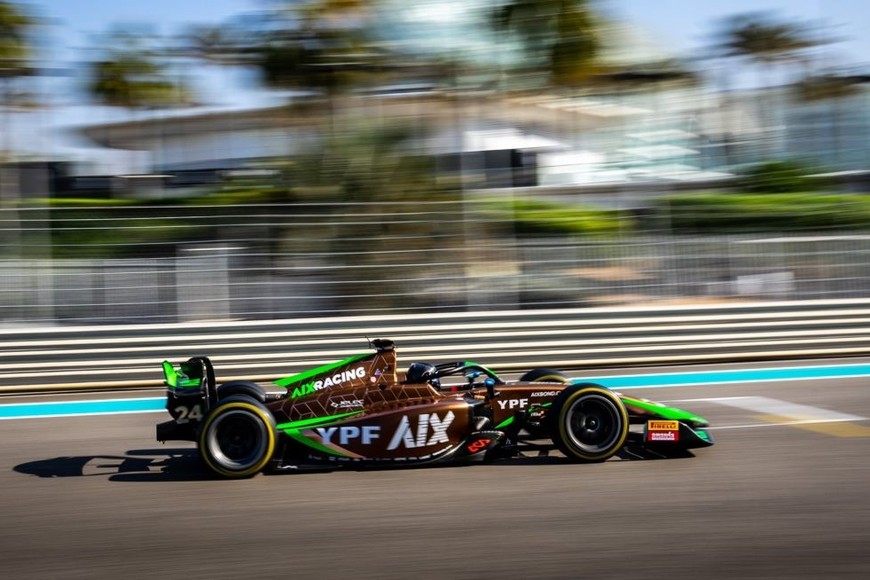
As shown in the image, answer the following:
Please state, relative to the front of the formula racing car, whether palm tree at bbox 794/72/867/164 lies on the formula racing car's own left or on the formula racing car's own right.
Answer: on the formula racing car's own left

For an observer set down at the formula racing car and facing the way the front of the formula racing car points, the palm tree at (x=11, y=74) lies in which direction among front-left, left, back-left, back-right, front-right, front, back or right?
back-left

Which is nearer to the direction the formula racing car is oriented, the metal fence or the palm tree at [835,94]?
the palm tree

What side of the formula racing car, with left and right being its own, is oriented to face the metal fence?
left

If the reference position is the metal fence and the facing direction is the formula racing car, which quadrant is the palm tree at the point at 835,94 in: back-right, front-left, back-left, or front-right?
back-left

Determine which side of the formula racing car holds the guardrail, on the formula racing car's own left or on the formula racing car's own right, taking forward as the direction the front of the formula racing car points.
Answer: on the formula racing car's own left

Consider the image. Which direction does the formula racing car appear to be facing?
to the viewer's right
